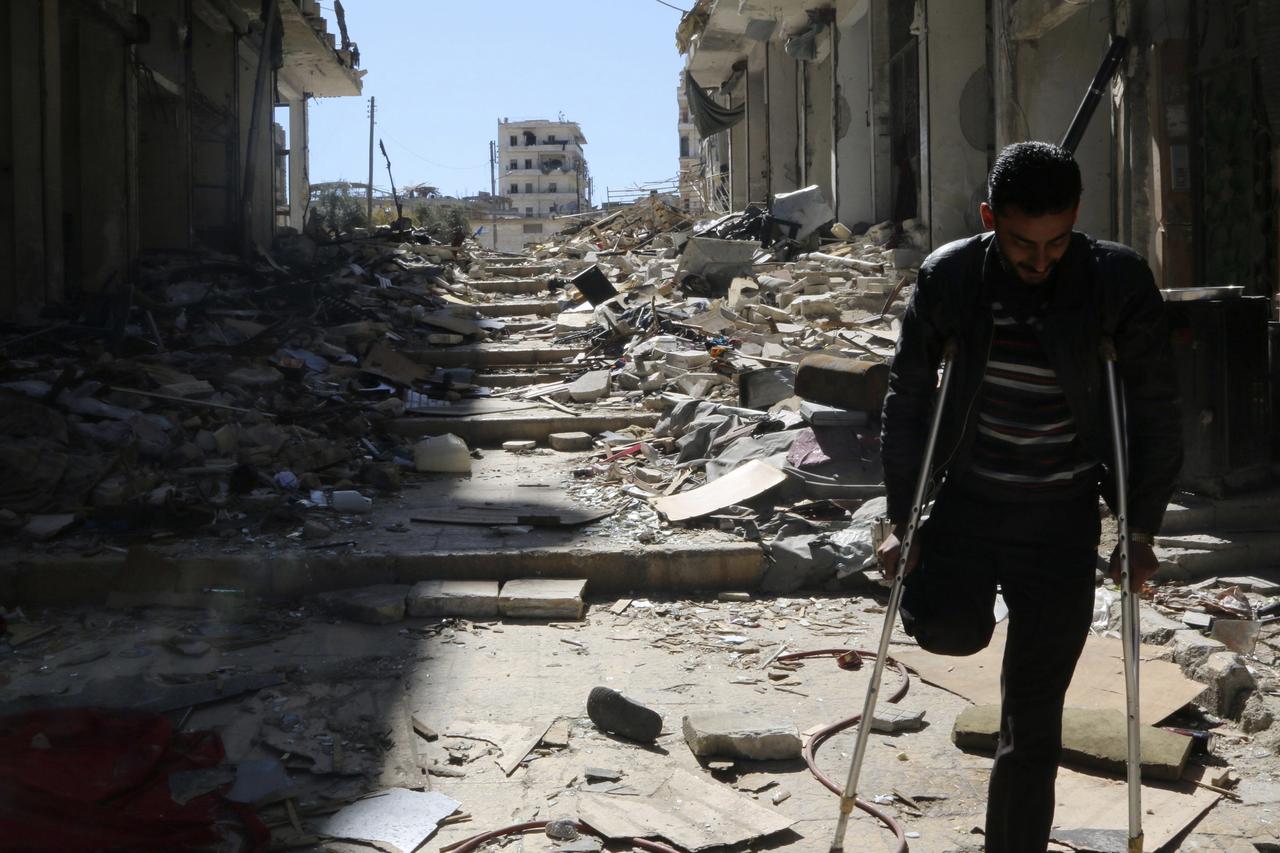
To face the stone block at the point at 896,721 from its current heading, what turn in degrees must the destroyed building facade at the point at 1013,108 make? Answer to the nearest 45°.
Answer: approximately 45° to its left

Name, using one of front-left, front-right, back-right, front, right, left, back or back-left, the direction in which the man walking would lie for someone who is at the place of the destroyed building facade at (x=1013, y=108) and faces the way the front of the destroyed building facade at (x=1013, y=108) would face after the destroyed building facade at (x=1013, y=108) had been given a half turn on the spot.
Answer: back-right

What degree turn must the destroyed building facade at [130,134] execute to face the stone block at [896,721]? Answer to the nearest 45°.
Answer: approximately 45° to its right

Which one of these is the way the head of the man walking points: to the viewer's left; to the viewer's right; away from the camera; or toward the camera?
toward the camera

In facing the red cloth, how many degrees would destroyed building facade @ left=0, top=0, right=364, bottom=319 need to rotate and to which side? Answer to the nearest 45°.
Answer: approximately 45° to its right

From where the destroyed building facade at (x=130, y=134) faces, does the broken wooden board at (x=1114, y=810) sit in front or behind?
in front

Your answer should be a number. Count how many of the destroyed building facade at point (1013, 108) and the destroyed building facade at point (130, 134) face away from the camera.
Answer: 0

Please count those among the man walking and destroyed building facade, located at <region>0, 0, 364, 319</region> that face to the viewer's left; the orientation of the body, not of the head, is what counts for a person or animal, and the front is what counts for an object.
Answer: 0

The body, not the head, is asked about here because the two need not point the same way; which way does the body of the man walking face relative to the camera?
toward the camera

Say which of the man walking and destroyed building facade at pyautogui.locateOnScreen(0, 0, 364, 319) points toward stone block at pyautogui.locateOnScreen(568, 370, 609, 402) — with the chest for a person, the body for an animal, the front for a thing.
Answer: the destroyed building facade

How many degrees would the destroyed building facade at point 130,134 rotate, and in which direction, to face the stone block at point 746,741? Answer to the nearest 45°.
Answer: approximately 45° to its right

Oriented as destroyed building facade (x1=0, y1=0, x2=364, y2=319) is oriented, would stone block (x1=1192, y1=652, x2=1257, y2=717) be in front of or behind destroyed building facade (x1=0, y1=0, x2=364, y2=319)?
in front

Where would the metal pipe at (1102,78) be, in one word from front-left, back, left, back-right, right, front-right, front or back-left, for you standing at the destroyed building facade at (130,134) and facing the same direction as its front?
front

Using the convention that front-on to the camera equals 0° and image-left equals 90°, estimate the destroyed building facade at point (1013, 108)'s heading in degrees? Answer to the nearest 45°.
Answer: approximately 45°

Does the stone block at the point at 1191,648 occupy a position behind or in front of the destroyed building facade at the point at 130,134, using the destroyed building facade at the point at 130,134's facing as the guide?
in front
